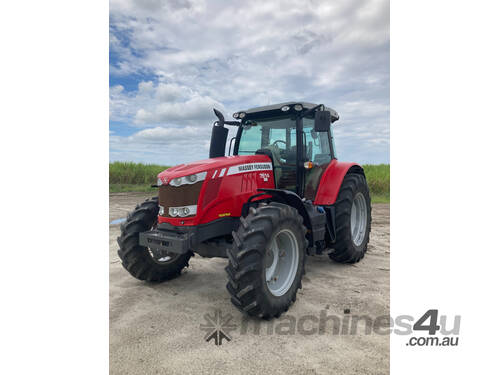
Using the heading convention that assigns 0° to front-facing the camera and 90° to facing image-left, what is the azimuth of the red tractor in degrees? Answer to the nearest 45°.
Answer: approximately 45°
